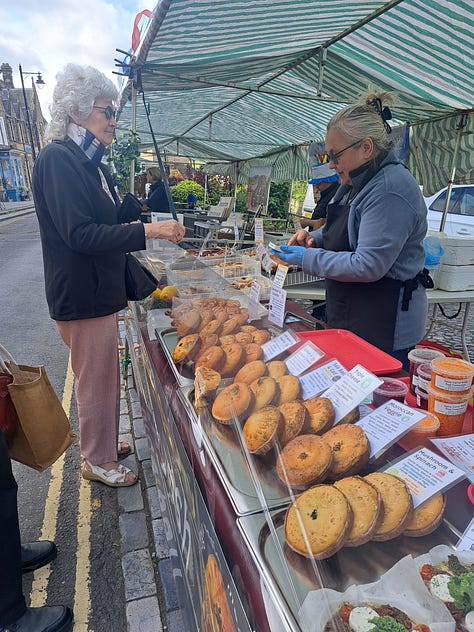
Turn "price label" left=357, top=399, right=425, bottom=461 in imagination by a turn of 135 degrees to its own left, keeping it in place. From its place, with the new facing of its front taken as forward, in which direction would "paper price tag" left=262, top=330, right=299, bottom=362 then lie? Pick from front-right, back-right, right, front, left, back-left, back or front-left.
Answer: back-left

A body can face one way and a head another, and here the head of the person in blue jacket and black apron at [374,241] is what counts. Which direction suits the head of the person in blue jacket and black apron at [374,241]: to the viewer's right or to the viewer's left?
to the viewer's left

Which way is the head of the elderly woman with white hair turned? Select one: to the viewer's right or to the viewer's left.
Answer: to the viewer's right

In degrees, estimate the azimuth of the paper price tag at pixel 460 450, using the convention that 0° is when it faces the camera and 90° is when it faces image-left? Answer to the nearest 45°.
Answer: approximately 45°

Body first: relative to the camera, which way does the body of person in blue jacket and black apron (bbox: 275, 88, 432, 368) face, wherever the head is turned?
to the viewer's left

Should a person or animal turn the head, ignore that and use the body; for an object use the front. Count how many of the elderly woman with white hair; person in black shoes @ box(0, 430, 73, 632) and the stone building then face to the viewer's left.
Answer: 0

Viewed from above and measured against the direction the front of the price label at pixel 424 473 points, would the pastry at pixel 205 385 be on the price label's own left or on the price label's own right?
on the price label's own right

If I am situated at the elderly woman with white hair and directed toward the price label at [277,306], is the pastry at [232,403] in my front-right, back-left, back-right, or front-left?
front-right

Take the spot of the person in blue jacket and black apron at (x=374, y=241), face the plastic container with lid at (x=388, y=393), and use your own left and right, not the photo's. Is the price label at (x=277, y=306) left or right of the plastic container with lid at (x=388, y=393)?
right

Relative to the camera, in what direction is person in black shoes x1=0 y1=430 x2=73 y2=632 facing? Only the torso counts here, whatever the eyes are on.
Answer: to the viewer's right

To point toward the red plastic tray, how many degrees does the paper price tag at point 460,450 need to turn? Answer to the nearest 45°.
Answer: approximately 90° to its right

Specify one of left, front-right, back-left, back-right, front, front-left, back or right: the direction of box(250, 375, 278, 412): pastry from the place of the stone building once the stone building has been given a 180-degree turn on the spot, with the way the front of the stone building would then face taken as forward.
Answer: back-left

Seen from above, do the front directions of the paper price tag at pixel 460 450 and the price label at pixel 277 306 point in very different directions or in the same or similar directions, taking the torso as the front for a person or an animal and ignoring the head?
same or similar directions

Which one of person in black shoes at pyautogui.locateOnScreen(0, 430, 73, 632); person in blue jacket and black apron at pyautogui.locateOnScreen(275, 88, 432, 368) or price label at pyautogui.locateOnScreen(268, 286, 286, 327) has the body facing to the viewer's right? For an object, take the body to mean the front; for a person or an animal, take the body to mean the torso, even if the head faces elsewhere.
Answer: person in black shoes at pyautogui.locateOnScreen(0, 430, 73, 632)

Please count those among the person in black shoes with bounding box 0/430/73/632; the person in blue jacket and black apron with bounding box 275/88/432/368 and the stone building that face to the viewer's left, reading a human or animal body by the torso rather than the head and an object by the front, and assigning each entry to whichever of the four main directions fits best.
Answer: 1

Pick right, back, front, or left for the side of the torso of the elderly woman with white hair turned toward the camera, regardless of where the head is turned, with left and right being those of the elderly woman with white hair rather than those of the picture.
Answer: right
